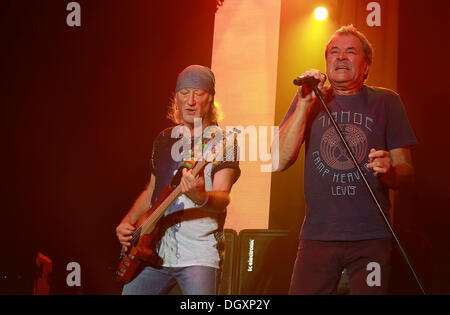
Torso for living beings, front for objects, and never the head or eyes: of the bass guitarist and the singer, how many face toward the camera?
2

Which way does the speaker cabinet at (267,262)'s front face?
toward the camera

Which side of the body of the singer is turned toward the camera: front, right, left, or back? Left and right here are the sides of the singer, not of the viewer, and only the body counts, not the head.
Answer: front

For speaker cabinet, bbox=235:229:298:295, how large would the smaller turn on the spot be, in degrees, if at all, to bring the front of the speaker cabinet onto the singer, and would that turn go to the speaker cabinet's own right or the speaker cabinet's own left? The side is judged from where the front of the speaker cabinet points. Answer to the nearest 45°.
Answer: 0° — it already faces them

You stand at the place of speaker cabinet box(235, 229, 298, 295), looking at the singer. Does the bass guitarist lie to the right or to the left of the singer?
right

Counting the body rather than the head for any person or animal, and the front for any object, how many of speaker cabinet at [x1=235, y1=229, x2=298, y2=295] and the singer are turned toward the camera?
2

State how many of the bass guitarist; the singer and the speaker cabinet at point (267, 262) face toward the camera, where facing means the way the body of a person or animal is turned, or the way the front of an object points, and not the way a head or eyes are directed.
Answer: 3

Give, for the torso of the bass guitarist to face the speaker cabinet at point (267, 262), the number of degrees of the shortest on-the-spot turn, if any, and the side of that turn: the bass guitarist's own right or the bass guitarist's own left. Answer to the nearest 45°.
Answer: approximately 135° to the bass guitarist's own left
